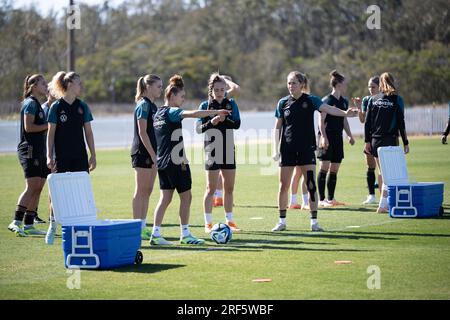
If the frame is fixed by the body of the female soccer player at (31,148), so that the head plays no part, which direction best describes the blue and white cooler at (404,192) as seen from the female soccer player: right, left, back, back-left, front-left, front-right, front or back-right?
front

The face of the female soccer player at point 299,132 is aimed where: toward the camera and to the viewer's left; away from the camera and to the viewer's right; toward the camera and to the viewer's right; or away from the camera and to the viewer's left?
toward the camera and to the viewer's left

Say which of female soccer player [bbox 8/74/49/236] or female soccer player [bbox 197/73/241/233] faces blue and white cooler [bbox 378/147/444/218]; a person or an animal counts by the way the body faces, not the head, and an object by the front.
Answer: female soccer player [bbox 8/74/49/236]

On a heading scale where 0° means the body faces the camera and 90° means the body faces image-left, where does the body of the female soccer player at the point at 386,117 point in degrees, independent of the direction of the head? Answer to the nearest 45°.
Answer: approximately 180°

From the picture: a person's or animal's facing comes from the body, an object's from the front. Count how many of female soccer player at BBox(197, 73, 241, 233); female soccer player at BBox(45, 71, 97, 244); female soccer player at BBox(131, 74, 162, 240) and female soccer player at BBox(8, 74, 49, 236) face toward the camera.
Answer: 2

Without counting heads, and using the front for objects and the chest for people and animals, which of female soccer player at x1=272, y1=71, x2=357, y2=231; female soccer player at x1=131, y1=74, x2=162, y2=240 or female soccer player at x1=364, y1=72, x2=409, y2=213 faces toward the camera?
female soccer player at x1=272, y1=71, x2=357, y2=231

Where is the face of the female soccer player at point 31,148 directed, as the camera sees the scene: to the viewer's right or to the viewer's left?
to the viewer's right

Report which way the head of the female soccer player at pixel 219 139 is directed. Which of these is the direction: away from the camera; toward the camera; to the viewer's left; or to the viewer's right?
toward the camera

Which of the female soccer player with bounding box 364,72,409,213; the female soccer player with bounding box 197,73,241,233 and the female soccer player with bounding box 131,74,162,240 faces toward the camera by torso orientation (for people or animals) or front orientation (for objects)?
the female soccer player with bounding box 197,73,241,233

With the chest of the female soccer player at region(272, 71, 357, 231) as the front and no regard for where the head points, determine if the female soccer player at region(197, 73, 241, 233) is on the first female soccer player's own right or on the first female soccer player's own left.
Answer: on the first female soccer player's own right

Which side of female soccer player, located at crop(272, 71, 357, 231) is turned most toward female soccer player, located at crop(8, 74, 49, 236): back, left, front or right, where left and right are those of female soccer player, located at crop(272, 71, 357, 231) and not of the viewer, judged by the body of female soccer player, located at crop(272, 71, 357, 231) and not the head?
right

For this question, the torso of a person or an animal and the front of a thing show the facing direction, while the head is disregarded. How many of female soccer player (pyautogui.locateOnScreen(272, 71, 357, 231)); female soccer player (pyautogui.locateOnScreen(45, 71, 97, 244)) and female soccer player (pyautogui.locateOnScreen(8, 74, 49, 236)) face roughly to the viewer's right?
1

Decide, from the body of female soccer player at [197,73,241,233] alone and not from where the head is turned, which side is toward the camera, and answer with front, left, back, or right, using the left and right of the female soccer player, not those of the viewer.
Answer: front

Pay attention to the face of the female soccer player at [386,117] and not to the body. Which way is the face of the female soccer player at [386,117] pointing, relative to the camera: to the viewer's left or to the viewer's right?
to the viewer's left

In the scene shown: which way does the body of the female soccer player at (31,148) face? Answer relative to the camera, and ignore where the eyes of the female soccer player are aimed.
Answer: to the viewer's right

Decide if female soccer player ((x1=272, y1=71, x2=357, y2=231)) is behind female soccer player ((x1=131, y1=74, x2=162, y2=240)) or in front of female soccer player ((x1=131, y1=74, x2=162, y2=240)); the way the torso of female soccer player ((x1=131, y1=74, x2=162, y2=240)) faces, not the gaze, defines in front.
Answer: in front

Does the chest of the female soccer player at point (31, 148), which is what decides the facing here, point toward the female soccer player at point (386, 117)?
yes
